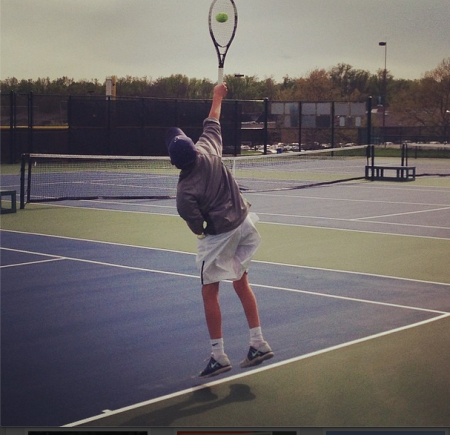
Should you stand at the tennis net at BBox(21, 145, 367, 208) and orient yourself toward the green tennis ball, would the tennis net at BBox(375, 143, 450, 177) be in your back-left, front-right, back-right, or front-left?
back-left

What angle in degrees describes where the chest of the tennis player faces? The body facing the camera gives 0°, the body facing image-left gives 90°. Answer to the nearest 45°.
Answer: approximately 135°

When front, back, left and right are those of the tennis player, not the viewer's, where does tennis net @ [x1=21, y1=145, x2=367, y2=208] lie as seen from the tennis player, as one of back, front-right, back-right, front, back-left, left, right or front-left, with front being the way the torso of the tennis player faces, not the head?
front-right
